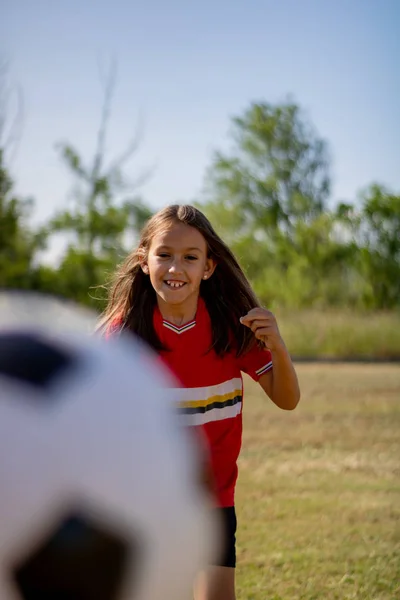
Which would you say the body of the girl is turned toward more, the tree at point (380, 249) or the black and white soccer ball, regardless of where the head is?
the black and white soccer ball

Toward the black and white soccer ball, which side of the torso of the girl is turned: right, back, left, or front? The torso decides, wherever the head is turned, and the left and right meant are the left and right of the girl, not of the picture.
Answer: front

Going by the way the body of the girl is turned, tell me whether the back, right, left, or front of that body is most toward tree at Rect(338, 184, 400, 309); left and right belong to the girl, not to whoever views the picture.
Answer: back

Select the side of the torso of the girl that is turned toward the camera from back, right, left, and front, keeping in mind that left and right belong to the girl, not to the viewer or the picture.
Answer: front

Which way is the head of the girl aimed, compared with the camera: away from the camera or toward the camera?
toward the camera
